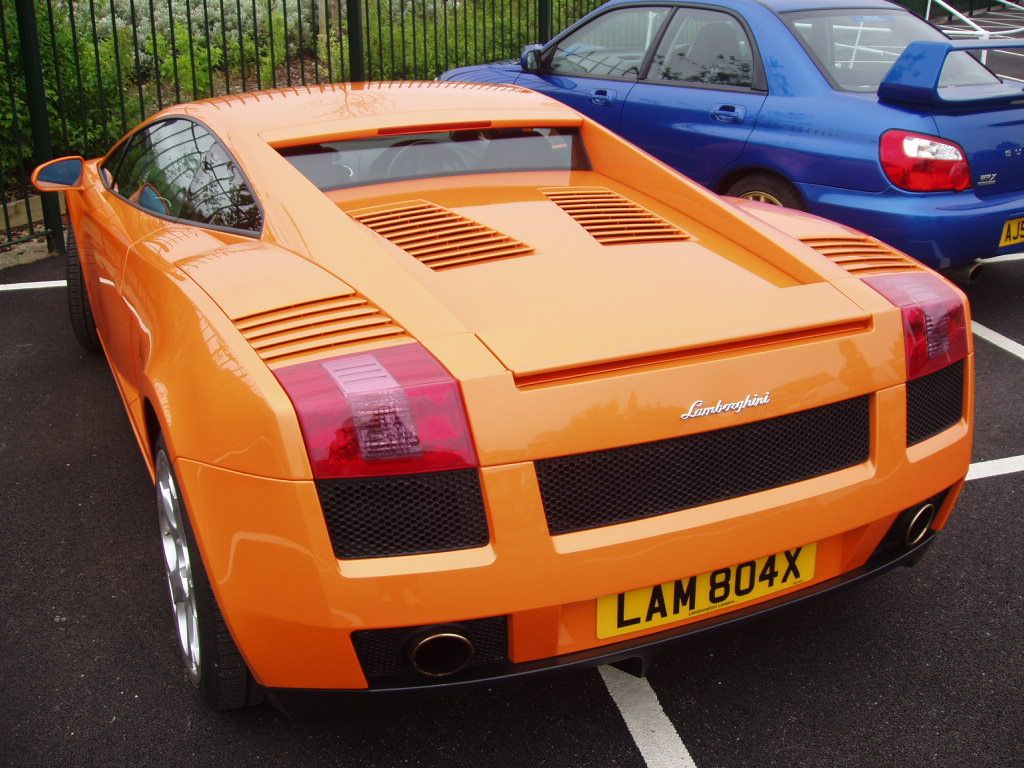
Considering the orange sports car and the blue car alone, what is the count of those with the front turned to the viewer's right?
0

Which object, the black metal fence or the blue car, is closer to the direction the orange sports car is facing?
the black metal fence

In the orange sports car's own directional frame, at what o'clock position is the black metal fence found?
The black metal fence is roughly at 1 o'clock from the orange sports car.

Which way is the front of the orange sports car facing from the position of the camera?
facing away from the viewer and to the left of the viewer

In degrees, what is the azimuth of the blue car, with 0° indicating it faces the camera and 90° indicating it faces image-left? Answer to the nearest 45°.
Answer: approximately 135°

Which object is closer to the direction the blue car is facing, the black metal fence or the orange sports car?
the black metal fence

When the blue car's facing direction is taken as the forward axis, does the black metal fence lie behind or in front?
in front
